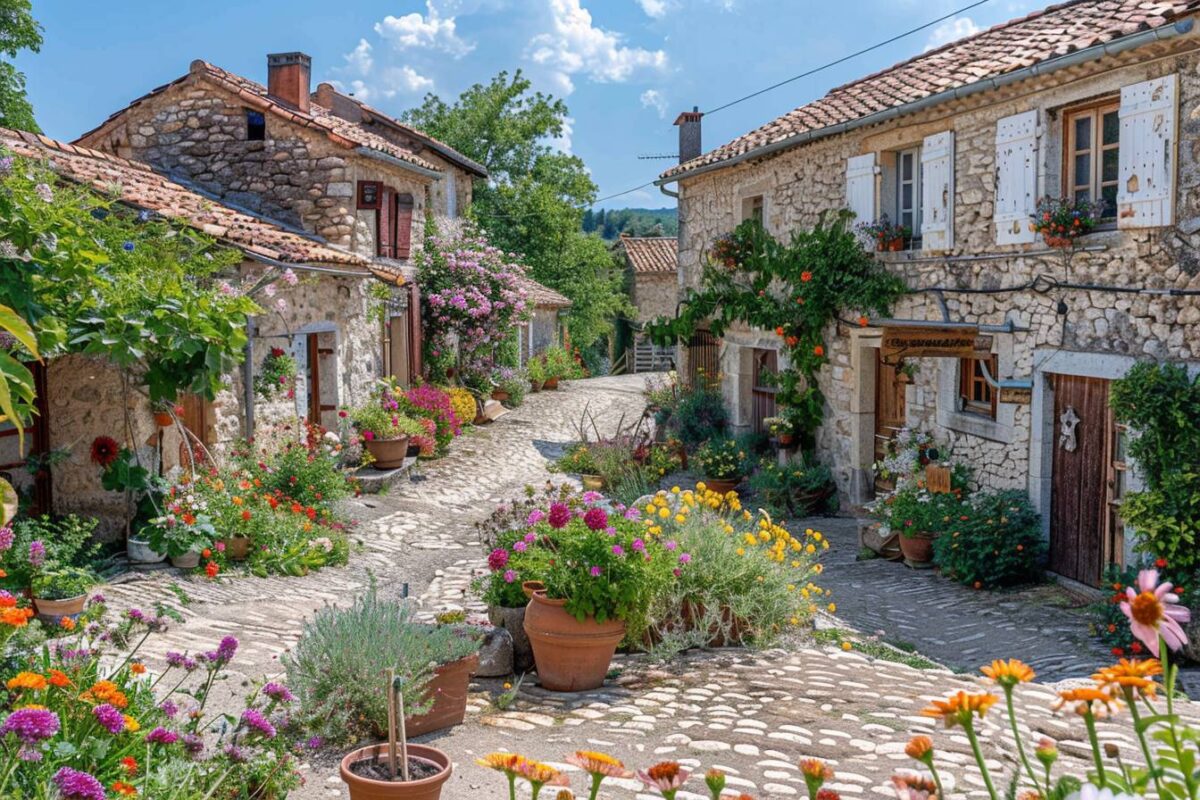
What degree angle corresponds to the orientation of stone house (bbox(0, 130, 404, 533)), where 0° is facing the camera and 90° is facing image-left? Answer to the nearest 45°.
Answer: approximately 315°

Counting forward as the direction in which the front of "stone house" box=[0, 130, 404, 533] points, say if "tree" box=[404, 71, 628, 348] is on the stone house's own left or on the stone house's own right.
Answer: on the stone house's own left

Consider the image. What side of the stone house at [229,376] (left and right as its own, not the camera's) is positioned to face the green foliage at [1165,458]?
front

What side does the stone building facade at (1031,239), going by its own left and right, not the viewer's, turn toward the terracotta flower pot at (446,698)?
front

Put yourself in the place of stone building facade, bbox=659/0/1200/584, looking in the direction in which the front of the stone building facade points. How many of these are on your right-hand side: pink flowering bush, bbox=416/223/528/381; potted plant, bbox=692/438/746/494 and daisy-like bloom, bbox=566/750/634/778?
2

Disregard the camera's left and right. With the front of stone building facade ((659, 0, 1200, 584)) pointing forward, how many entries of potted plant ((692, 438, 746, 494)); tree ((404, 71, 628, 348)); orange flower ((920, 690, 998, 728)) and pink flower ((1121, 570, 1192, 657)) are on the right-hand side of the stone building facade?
2

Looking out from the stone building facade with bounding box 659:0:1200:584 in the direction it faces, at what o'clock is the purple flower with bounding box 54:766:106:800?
The purple flower is roughly at 11 o'clock from the stone building facade.

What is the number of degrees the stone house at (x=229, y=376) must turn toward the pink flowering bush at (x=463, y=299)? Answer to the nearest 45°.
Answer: approximately 90° to its left

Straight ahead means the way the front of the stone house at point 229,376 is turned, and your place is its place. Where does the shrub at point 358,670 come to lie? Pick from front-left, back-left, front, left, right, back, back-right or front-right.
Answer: front-right

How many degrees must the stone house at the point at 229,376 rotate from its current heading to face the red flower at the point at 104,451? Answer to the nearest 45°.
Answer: approximately 90° to its right

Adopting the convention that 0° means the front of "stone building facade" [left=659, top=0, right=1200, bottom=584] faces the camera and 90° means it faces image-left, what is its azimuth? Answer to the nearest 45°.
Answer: approximately 45°

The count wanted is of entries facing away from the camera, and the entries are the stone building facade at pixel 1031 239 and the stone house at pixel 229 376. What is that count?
0
